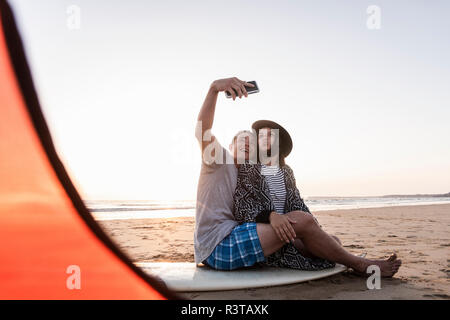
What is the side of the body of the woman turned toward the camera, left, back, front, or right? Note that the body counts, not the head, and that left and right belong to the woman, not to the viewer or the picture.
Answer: front

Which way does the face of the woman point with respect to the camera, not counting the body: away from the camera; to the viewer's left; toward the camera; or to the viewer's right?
toward the camera
